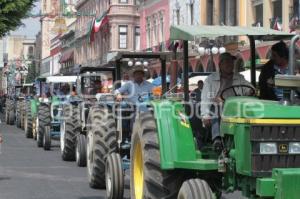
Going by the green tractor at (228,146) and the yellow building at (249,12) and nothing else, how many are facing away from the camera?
0

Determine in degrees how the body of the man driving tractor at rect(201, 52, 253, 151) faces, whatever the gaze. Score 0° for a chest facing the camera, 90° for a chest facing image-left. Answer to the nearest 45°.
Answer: approximately 315°

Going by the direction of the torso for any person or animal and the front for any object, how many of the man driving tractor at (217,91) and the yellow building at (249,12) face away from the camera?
0

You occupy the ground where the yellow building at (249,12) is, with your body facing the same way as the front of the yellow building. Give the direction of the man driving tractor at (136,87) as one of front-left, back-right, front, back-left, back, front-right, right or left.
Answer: front-left

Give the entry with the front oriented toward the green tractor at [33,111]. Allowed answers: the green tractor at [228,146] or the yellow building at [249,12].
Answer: the yellow building

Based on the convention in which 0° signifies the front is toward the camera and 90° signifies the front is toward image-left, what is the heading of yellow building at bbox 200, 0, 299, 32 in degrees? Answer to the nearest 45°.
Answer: approximately 45°

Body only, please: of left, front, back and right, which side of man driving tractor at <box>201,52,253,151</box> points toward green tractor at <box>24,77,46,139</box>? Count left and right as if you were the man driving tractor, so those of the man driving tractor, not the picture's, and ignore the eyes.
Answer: back

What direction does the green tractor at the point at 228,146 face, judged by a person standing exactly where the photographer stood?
facing the viewer and to the right of the viewer

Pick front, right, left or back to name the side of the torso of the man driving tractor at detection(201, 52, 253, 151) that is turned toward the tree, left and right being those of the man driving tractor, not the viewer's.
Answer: back

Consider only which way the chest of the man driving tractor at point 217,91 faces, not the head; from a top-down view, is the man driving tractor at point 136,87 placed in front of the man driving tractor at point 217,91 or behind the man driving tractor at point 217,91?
behind

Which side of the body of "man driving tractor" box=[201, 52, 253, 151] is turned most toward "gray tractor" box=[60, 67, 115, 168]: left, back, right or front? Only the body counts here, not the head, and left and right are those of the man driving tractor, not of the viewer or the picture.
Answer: back
